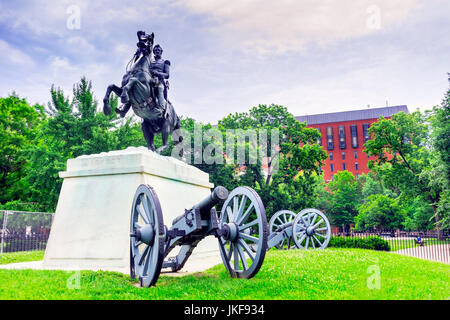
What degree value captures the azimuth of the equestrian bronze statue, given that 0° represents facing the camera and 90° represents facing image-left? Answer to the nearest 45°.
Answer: approximately 45°

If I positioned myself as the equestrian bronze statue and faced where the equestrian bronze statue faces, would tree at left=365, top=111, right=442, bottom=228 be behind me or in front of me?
behind

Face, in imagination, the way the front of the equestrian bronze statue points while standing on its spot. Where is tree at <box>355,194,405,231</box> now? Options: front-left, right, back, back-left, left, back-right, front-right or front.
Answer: back

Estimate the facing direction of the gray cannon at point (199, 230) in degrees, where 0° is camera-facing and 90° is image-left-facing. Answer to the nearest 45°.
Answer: approximately 315°

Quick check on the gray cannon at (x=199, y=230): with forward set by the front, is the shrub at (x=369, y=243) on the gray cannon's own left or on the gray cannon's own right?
on the gray cannon's own left

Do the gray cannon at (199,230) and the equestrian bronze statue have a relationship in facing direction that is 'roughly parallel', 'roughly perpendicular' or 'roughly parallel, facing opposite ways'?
roughly perpendicular
